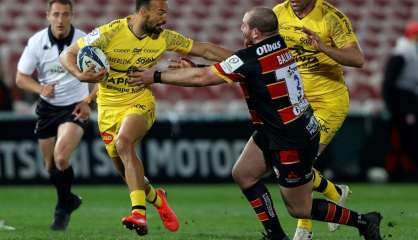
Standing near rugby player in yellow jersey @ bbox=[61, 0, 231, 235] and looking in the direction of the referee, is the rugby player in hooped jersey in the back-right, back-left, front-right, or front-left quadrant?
back-right

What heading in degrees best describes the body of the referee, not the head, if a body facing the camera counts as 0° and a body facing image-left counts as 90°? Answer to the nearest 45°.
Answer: approximately 0°

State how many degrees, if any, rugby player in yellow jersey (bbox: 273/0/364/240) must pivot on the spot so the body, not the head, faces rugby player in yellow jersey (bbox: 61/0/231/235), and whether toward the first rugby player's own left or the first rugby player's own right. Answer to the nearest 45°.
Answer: approximately 45° to the first rugby player's own right

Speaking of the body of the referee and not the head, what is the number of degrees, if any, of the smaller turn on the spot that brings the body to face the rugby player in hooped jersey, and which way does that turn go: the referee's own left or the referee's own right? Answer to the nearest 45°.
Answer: approximately 45° to the referee's own left

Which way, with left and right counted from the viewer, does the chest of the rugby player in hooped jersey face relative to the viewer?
facing away from the viewer and to the left of the viewer

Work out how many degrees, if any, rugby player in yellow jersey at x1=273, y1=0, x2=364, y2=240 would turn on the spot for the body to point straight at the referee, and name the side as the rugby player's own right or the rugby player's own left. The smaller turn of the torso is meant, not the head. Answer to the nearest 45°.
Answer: approximately 45° to the rugby player's own right

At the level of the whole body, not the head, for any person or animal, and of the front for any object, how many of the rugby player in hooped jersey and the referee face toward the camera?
1

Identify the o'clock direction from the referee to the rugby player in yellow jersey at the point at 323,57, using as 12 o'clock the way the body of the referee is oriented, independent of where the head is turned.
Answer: The rugby player in yellow jersey is roughly at 10 o'clock from the referee.
